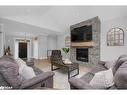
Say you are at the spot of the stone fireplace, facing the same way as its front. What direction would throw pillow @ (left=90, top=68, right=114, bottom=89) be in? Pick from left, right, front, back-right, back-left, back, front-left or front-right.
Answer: front-left

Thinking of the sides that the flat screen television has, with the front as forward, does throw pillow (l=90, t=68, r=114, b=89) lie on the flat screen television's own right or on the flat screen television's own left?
on the flat screen television's own left

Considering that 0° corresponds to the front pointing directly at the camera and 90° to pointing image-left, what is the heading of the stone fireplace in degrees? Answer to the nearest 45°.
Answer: approximately 45°
